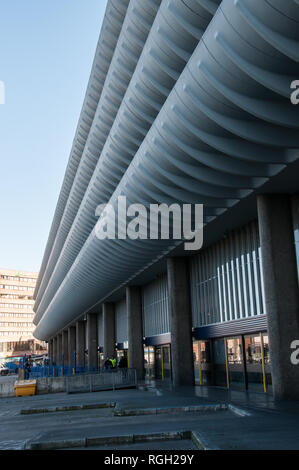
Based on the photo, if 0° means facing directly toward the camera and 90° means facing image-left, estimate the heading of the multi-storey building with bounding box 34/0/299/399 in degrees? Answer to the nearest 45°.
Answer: approximately 45°
